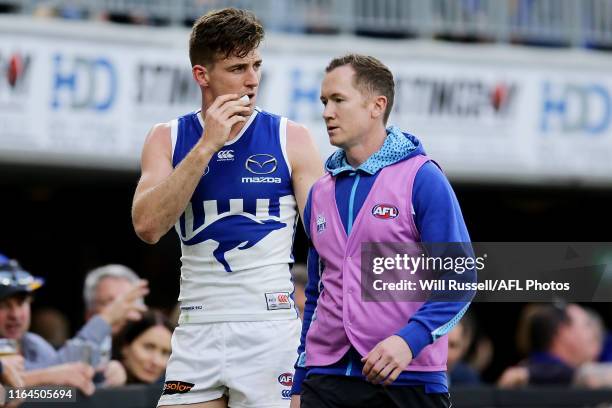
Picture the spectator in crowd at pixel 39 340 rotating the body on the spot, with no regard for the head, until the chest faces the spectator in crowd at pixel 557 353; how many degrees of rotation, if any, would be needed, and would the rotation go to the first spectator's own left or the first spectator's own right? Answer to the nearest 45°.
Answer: approximately 45° to the first spectator's own left

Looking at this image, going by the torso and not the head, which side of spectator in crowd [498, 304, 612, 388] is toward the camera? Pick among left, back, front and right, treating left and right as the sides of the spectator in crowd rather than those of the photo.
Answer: right

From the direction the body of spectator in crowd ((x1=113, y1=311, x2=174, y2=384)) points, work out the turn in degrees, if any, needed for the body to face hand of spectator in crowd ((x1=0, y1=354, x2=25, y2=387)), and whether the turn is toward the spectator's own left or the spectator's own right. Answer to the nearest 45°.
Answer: approximately 90° to the spectator's own right

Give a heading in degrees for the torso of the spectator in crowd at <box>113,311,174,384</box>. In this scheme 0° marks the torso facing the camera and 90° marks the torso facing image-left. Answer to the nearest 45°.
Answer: approximately 315°
